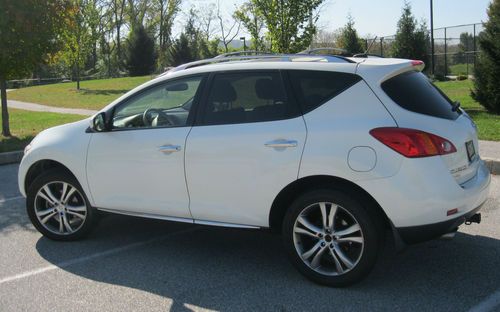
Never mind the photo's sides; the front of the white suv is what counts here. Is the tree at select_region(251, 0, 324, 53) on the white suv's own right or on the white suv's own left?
on the white suv's own right

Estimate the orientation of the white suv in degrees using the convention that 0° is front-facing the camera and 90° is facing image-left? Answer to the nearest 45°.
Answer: approximately 135°

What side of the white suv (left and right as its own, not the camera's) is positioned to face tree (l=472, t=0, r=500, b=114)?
right

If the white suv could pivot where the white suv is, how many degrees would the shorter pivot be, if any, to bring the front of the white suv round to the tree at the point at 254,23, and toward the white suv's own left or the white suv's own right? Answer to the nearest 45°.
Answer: approximately 45° to the white suv's own right

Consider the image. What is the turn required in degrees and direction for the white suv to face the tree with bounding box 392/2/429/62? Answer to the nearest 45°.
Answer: approximately 45° to its right

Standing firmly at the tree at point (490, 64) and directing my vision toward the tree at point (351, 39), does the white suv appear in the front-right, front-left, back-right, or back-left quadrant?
back-left

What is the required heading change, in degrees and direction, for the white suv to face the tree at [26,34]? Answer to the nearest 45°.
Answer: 0° — it already faces it
